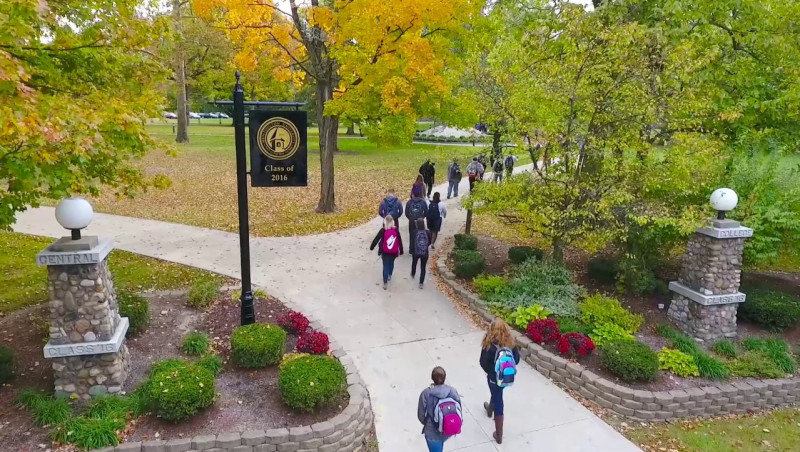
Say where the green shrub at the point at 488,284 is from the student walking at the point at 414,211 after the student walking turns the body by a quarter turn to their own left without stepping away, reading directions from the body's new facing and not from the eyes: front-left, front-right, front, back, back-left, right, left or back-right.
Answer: back-left

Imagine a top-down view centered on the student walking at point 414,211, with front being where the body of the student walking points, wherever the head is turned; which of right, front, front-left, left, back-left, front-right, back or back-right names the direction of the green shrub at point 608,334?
back-right

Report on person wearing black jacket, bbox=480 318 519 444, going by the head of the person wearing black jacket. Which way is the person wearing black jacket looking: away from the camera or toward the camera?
away from the camera

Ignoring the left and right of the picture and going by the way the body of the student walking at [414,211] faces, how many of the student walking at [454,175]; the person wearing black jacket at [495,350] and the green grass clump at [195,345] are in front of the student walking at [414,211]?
1

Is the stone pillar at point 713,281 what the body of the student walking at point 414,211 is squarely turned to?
no

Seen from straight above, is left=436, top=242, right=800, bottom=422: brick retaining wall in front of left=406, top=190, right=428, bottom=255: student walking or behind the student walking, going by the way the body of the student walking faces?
behind

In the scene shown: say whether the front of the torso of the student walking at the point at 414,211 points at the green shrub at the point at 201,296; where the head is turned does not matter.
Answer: no

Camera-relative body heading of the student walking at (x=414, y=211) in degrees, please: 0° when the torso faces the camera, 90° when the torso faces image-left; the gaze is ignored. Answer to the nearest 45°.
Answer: approximately 180°

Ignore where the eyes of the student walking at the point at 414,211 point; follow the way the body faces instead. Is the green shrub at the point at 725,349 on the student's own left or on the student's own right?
on the student's own right

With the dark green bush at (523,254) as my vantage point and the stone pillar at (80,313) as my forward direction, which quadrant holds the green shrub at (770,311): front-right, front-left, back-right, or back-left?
back-left

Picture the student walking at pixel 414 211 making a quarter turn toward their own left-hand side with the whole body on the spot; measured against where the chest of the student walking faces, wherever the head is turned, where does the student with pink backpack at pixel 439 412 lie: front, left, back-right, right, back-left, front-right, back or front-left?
left

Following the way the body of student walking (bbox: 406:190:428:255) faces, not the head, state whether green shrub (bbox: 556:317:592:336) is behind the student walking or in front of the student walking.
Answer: behind

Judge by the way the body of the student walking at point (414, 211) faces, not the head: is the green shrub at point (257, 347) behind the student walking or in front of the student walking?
behind

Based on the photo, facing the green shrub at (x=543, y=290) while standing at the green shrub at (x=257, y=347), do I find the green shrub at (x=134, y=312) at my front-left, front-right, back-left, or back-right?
back-left

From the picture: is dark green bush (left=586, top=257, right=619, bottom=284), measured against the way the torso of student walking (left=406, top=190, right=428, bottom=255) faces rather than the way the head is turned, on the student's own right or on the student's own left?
on the student's own right

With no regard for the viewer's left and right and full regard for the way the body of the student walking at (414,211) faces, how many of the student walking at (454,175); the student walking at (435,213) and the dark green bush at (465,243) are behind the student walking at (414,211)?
0

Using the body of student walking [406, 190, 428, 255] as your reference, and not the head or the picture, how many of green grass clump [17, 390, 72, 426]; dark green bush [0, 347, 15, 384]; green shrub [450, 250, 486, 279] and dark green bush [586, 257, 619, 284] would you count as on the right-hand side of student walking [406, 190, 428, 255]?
2

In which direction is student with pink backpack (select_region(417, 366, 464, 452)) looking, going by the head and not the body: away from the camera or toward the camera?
away from the camera

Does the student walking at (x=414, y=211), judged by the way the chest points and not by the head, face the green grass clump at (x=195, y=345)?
no

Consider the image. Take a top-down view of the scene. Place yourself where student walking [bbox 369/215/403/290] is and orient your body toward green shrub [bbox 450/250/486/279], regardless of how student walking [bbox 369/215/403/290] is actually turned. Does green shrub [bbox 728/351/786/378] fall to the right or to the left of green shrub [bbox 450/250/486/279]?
right
